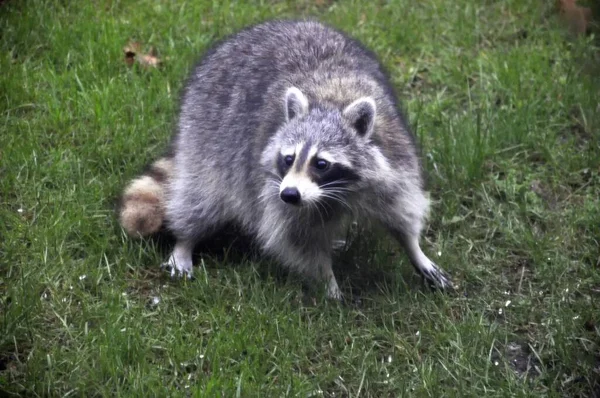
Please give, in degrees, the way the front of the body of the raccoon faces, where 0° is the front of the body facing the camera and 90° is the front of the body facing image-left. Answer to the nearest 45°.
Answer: approximately 315°

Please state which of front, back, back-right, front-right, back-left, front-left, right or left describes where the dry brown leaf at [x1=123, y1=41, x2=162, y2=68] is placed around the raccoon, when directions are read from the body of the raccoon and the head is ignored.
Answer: back
